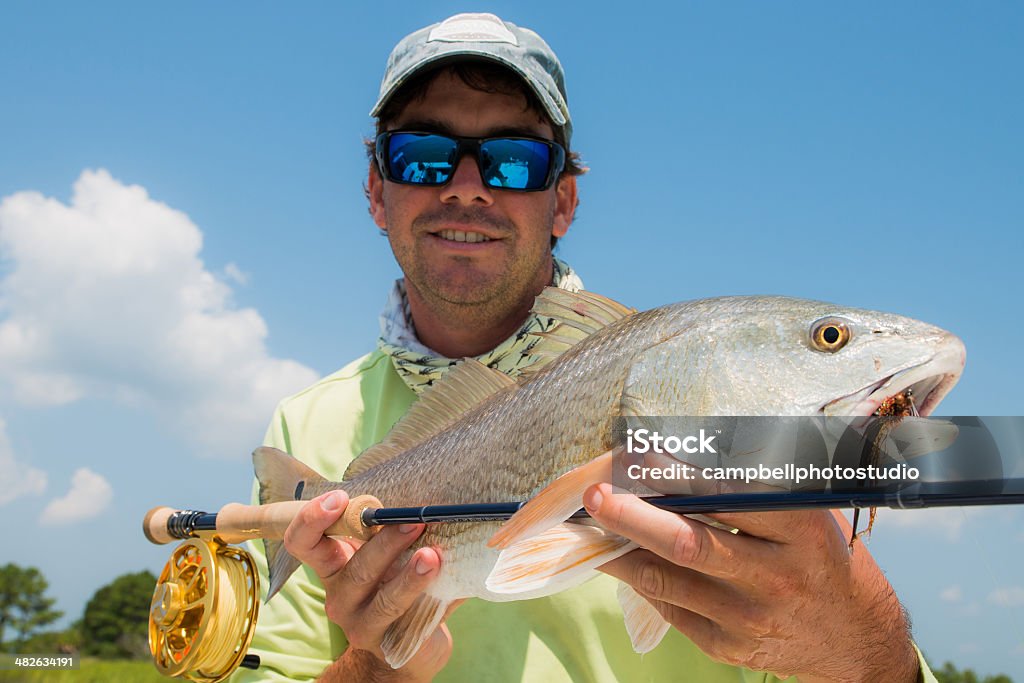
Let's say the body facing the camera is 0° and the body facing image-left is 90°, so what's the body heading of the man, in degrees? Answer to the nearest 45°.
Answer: approximately 0°
